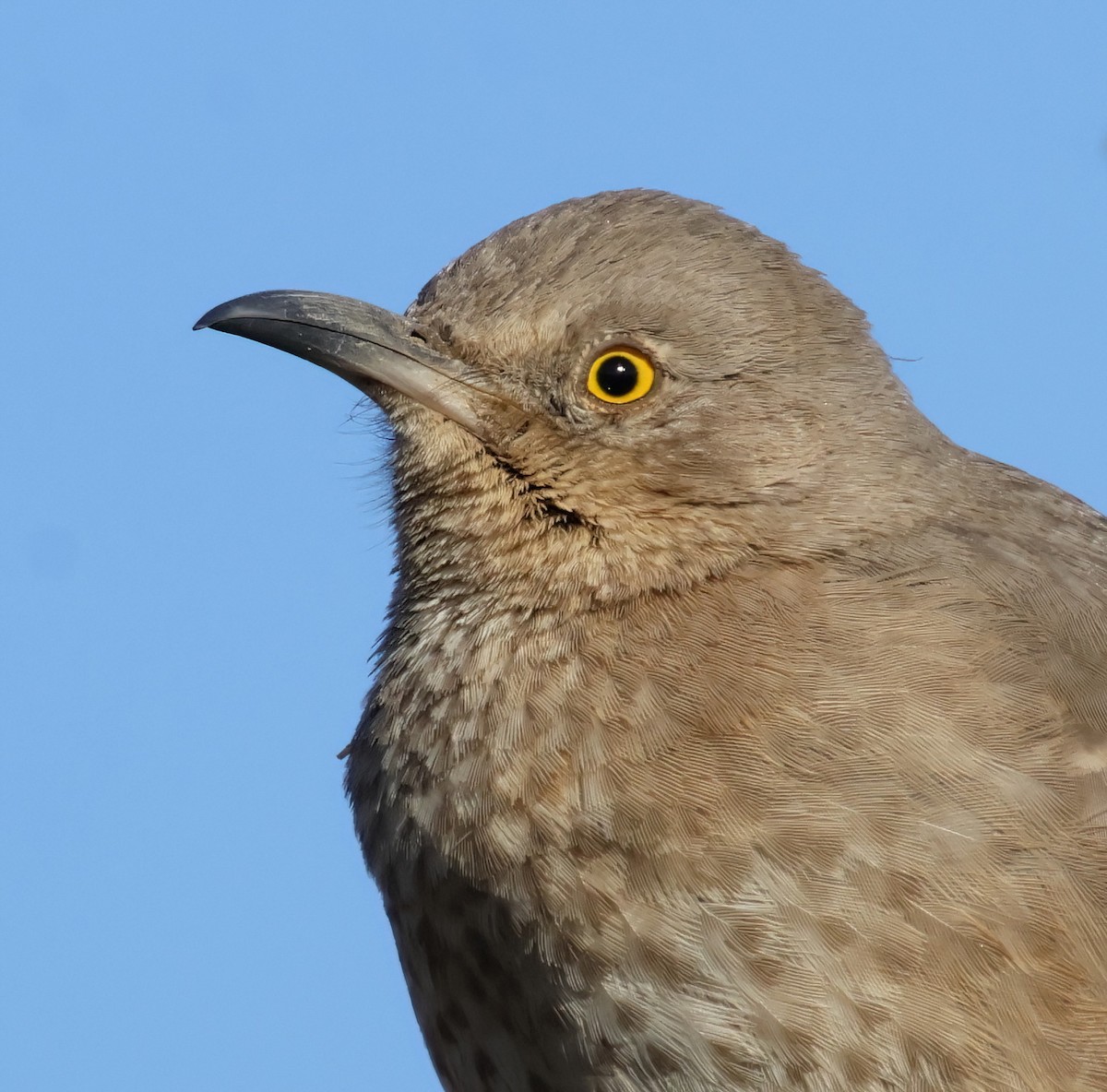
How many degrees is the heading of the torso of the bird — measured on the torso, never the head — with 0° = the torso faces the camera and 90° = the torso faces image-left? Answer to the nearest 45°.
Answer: approximately 90°
